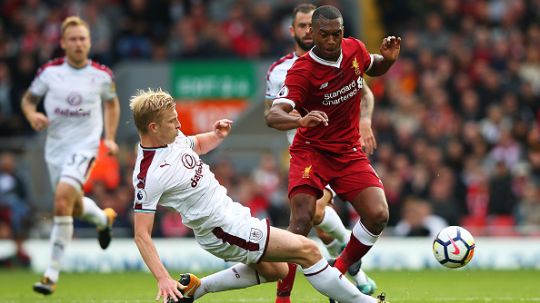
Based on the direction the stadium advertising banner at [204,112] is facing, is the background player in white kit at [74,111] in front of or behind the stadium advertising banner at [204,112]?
in front

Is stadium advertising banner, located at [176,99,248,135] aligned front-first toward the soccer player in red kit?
yes

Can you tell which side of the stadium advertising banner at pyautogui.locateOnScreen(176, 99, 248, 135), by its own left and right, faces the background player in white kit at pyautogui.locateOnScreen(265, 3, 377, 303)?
front

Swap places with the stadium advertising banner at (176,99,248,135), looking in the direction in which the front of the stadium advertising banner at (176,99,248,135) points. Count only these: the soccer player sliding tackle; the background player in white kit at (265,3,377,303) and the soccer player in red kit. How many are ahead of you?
3

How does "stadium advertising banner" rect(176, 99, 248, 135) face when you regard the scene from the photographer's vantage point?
facing the viewer

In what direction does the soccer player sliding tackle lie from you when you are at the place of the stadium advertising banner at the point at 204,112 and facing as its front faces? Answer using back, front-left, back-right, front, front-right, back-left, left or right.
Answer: front

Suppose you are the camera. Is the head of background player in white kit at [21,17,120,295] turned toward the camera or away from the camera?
toward the camera

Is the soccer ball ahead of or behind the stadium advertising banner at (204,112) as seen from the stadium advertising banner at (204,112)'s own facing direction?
ahead

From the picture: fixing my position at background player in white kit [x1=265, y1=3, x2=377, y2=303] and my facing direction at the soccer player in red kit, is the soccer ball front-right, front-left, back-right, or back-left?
front-left

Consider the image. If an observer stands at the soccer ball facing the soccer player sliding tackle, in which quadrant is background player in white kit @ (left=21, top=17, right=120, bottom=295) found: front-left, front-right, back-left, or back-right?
front-right
